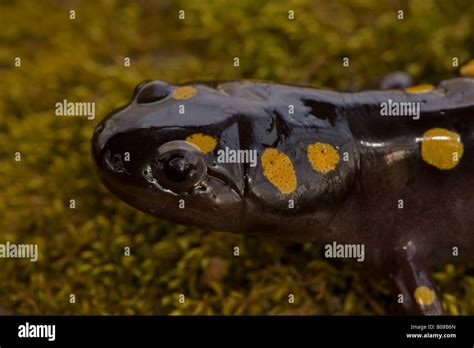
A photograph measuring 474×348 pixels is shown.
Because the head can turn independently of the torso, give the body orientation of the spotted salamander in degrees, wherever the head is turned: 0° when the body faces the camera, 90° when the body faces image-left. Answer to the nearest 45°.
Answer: approximately 90°
